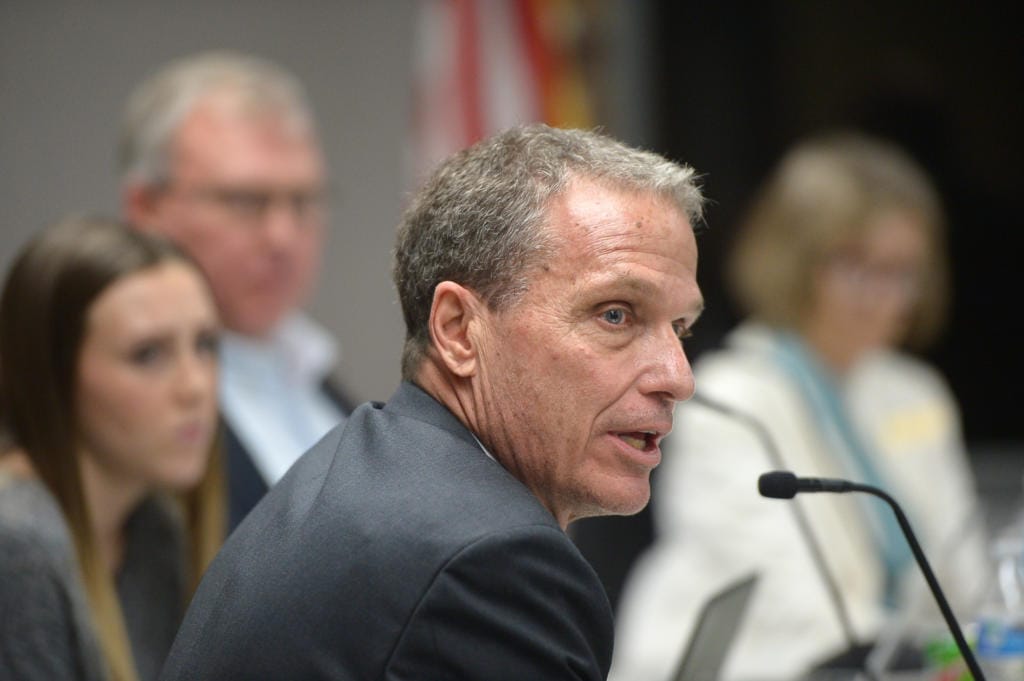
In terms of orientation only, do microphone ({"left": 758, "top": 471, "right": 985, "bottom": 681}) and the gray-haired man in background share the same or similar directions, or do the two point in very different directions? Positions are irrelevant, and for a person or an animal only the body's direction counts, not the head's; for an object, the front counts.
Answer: very different directions

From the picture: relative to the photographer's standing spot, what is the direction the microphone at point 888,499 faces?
facing to the left of the viewer

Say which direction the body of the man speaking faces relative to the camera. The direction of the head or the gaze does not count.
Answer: to the viewer's right

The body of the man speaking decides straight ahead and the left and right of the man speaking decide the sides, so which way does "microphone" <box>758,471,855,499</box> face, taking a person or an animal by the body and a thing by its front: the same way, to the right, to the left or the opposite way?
the opposite way

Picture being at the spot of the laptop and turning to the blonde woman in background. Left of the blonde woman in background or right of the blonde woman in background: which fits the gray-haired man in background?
left

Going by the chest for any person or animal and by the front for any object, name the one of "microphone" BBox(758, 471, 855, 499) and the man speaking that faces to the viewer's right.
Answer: the man speaking

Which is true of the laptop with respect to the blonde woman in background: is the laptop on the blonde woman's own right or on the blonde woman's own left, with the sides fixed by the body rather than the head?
on the blonde woman's own right

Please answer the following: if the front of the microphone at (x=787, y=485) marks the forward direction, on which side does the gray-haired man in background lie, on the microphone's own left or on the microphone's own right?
on the microphone's own right

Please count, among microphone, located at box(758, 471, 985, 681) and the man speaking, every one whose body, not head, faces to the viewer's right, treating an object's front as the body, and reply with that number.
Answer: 1
